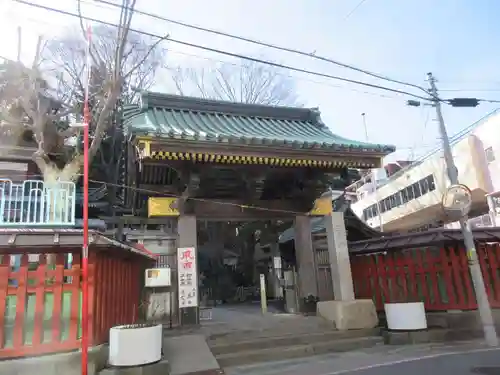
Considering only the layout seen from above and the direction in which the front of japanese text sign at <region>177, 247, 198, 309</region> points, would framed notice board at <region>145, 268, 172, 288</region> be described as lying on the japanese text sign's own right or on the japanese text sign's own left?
on the japanese text sign's own right

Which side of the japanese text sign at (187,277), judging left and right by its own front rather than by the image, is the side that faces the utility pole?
left

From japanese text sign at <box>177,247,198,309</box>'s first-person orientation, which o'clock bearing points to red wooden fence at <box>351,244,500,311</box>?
The red wooden fence is roughly at 9 o'clock from the japanese text sign.

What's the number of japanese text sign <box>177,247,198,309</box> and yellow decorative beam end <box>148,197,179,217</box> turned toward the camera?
2

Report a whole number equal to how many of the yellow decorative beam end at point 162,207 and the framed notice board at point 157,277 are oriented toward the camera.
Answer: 2

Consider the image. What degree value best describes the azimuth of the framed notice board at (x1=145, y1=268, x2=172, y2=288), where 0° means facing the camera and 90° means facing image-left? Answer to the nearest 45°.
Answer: approximately 0°
